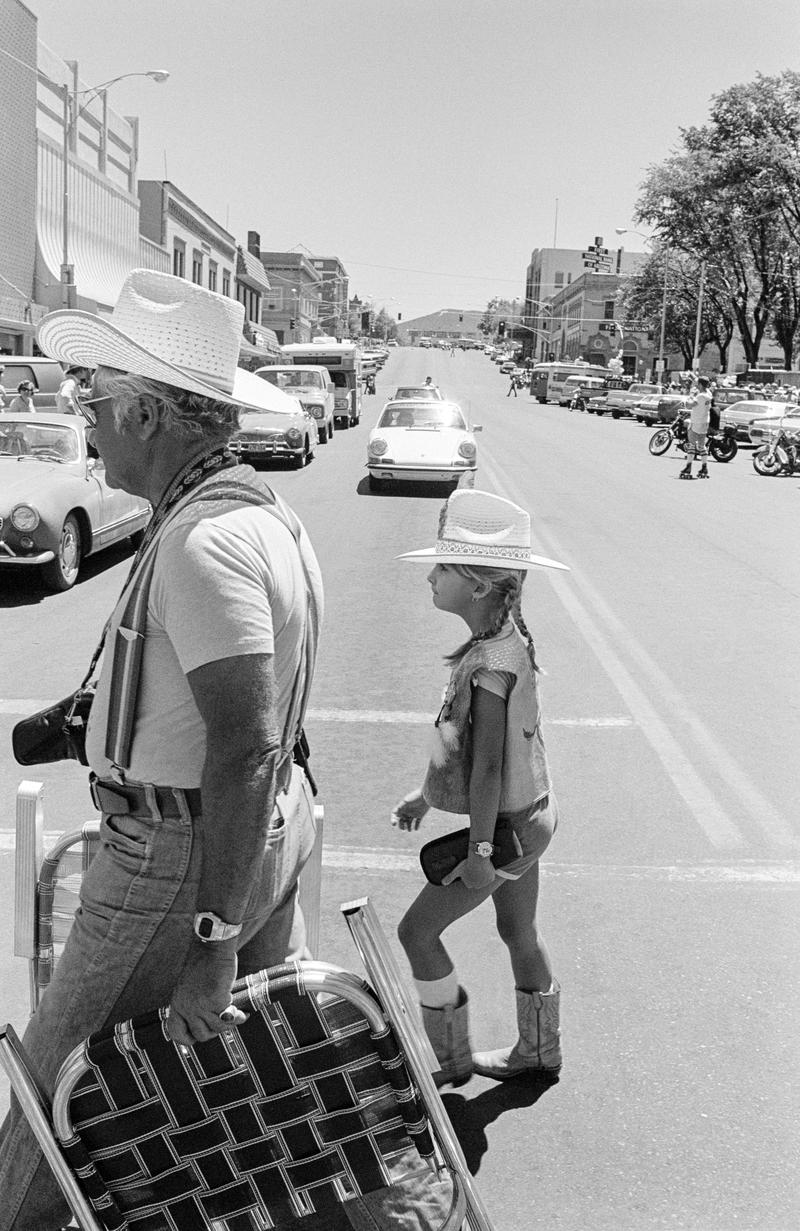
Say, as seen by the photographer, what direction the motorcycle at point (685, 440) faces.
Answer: facing to the left of the viewer

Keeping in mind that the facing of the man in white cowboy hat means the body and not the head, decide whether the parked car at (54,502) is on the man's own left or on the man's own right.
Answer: on the man's own right

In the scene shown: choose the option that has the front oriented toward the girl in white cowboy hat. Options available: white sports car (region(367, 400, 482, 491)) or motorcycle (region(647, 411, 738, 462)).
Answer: the white sports car

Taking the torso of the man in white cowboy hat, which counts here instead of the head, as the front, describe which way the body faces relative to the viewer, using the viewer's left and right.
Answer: facing to the left of the viewer

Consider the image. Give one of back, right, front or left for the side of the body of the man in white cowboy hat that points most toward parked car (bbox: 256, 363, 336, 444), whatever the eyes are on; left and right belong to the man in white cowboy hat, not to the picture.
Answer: right

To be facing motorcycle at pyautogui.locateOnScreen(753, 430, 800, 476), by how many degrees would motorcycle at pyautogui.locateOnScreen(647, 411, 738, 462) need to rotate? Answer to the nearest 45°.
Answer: approximately 135° to its left

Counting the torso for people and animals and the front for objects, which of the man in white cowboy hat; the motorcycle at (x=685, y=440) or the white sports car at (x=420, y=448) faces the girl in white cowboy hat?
the white sports car

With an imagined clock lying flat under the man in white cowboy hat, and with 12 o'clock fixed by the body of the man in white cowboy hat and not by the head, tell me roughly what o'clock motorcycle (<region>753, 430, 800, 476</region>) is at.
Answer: The motorcycle is roughly at 4 o'clock from the man in white cowboy hat.

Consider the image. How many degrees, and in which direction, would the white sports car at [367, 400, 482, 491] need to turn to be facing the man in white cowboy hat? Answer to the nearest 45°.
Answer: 0° — it already faces them

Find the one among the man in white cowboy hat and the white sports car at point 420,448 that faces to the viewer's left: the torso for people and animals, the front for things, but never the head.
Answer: the man in white cowboy hat

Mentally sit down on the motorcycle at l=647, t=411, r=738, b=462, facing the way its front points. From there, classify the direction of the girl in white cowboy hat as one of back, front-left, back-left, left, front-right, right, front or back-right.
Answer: left

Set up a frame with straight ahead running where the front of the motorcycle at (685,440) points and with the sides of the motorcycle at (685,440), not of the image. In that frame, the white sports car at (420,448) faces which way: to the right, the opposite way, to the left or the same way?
to the left
